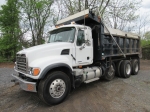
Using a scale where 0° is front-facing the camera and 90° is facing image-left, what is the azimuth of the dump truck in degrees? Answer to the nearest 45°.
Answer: approximately 45°
